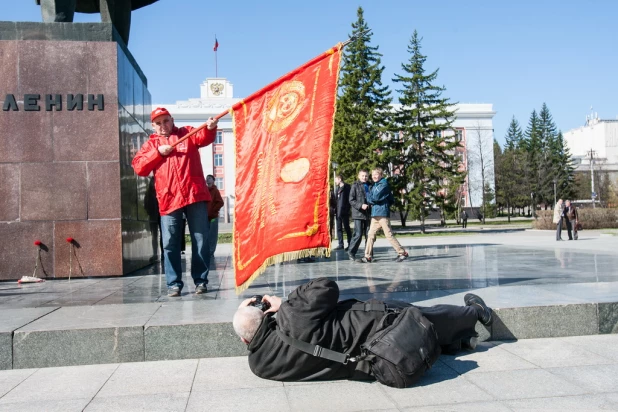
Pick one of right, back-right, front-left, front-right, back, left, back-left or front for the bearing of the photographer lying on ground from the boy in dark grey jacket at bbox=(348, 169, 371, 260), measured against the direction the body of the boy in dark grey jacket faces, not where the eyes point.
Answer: front-right

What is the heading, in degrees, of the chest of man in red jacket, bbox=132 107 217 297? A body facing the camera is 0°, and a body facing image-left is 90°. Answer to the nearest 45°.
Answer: approximately 0°

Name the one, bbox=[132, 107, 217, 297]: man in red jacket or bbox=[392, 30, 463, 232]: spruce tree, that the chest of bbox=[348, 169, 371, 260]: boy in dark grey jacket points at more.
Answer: the man in red jacket

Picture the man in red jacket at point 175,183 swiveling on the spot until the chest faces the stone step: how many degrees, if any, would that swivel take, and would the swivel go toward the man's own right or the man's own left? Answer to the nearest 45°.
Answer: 0° — they already face it

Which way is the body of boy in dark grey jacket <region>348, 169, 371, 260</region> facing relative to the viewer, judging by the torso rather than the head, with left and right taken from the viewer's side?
facing the viewer and to the right of the viewer

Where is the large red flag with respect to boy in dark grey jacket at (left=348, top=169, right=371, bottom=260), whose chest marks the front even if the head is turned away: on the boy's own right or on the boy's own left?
on the boy's own right

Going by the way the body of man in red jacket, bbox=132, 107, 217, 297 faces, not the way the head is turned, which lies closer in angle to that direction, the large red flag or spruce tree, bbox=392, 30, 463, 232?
the large red flag

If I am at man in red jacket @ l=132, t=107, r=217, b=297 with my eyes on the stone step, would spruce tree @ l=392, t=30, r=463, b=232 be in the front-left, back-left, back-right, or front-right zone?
back-left

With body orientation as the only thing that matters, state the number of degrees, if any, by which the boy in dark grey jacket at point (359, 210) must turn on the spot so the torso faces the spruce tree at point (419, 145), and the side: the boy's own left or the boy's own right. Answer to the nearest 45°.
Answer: approximately 135° to the boy's own left

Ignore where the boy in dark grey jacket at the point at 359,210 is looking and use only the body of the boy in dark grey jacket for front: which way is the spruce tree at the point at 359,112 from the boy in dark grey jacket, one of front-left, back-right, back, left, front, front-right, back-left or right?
back-left

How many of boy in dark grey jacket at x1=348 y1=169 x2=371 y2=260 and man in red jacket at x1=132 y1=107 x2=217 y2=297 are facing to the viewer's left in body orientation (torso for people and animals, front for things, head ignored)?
0
